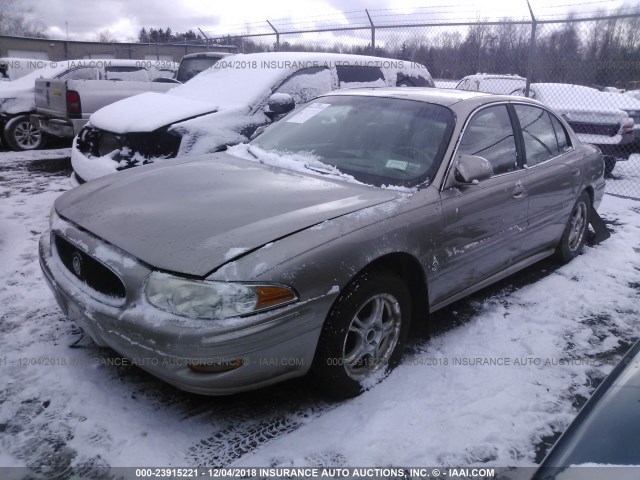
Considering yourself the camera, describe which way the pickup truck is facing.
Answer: facing away from the viewer and to the right of the viewer

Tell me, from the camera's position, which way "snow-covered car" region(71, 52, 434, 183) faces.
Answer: facing the viewer and to the left of the viewer

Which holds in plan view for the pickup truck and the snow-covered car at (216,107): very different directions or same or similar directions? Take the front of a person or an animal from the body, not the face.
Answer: very different directions

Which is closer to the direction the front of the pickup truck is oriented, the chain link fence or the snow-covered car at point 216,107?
the chain link fence

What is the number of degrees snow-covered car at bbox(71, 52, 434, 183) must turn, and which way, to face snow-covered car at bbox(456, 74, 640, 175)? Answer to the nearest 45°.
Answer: approximately 180°

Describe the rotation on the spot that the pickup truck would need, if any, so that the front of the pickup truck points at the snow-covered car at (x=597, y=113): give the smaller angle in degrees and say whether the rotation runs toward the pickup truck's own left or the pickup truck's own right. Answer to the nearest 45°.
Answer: approximately 45° to the pickup truck's own right

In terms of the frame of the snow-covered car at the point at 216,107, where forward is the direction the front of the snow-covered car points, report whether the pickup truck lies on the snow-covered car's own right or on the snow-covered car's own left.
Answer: on the snow-covered car's own right
